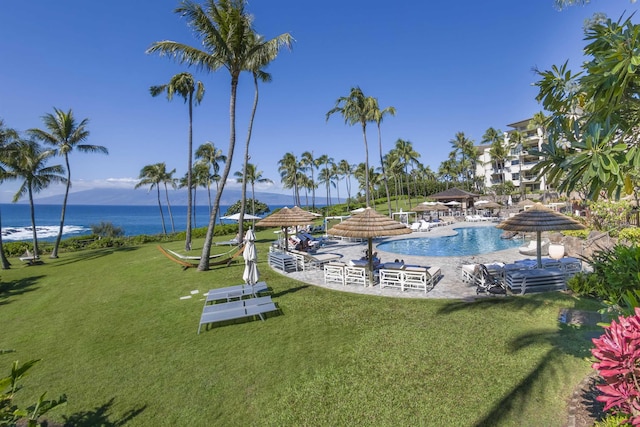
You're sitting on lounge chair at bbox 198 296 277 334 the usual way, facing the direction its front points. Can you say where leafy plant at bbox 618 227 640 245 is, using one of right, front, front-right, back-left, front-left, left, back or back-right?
back

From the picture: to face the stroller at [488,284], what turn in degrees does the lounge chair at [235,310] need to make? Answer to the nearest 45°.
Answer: approximately 180°

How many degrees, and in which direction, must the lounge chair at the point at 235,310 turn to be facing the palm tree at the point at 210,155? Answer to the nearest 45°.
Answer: approximately 90° to its right

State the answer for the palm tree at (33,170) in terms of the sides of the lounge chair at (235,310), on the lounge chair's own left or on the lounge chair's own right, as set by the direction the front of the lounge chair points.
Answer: on the lounge chair's own right

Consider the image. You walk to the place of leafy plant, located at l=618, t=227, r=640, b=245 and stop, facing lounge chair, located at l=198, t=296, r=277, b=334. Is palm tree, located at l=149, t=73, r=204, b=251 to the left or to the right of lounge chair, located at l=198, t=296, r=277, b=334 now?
right

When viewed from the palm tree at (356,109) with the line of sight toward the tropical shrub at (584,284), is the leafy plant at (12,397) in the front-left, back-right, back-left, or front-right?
front-right

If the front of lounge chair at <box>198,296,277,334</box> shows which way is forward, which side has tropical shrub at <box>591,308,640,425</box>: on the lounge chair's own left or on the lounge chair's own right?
on the lounge chair's own left

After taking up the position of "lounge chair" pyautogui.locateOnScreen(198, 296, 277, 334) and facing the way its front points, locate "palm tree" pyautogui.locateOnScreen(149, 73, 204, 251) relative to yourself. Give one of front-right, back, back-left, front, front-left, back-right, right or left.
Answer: right

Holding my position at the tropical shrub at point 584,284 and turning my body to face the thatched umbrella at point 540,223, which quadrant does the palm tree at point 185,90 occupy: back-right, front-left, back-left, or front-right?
front-left

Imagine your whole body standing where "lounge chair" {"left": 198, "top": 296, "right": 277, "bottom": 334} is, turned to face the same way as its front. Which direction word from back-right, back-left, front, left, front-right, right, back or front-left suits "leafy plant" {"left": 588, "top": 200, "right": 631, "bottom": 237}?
back

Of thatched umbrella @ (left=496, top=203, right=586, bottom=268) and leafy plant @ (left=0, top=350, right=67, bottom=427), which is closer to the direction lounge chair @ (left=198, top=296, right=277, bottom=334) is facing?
the leafy plant

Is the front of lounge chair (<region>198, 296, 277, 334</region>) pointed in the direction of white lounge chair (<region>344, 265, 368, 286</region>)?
no

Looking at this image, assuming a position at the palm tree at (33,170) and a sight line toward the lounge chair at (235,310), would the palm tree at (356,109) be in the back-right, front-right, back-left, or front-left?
front-left

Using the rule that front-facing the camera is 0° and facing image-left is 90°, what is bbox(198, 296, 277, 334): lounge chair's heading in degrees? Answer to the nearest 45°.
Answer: approximately 90°

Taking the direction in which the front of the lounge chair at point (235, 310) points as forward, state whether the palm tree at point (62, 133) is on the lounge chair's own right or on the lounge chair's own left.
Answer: on the lounge chair's own right

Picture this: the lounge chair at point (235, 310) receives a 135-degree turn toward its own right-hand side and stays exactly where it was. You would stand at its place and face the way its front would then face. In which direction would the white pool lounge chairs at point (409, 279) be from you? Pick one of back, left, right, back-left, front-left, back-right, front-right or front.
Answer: front-right

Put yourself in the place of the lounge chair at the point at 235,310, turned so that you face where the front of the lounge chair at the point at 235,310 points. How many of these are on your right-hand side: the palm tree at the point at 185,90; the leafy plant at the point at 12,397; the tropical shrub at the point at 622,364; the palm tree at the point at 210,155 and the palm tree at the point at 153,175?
3

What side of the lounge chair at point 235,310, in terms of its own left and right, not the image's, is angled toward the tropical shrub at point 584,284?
back
